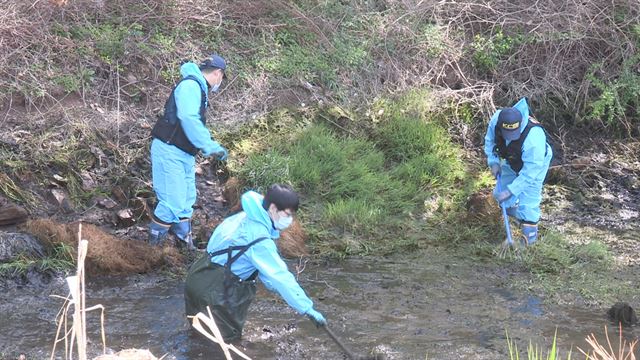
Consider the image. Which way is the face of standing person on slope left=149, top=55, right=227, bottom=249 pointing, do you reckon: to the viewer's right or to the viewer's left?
to the viewer's right

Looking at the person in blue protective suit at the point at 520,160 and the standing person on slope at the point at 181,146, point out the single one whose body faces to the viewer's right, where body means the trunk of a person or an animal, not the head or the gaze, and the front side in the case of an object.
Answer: the standing person on slope

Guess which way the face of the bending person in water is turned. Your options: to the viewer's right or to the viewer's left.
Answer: to the viewer's right

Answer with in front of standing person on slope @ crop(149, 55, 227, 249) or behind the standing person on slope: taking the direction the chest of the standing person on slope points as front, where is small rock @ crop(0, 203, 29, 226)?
behind

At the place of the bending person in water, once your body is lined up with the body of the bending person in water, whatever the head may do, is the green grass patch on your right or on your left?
on your left

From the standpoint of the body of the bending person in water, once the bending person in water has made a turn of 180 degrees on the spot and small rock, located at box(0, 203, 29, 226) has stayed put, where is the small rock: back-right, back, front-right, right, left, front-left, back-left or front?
front-right

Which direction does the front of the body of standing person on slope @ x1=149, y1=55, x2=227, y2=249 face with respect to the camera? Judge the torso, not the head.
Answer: to the viewer's right

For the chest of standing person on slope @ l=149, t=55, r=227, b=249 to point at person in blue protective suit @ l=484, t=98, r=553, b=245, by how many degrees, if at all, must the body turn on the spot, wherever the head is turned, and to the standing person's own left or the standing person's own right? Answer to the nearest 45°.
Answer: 0° — they already face them

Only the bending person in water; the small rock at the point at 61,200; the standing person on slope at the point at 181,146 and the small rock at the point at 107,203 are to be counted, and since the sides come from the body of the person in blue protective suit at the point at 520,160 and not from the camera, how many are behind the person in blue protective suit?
0

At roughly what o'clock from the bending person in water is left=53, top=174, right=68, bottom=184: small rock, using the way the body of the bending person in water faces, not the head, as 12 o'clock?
The small rock is roughly at 8 o'clock from the bending person in water.

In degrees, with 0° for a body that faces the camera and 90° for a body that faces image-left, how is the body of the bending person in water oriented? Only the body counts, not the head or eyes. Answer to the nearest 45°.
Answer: approximately 270°

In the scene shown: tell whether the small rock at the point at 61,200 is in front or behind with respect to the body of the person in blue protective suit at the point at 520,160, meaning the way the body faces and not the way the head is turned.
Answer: in front

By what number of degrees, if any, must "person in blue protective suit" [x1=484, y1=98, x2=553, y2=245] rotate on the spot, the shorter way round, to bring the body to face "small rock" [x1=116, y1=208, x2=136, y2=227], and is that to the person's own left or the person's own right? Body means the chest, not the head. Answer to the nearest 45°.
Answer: approximately 45° to the person's own right

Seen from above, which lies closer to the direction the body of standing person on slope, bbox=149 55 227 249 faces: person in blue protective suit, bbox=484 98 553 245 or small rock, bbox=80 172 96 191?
the person in blue protective suit

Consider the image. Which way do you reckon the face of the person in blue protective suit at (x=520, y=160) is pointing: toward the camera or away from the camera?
toward the camera

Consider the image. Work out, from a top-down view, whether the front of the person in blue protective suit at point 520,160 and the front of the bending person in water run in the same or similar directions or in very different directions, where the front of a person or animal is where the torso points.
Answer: very different directions

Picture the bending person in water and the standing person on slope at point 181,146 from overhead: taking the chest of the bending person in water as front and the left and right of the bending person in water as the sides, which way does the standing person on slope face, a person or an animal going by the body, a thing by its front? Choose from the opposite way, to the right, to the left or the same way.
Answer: the same way

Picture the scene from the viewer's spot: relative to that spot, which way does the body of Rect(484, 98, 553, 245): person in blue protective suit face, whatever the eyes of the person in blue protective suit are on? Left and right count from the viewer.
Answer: facing the viewer and to the left of the viewer

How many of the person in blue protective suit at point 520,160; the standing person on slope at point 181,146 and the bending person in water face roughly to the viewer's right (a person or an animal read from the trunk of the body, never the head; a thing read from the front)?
2
